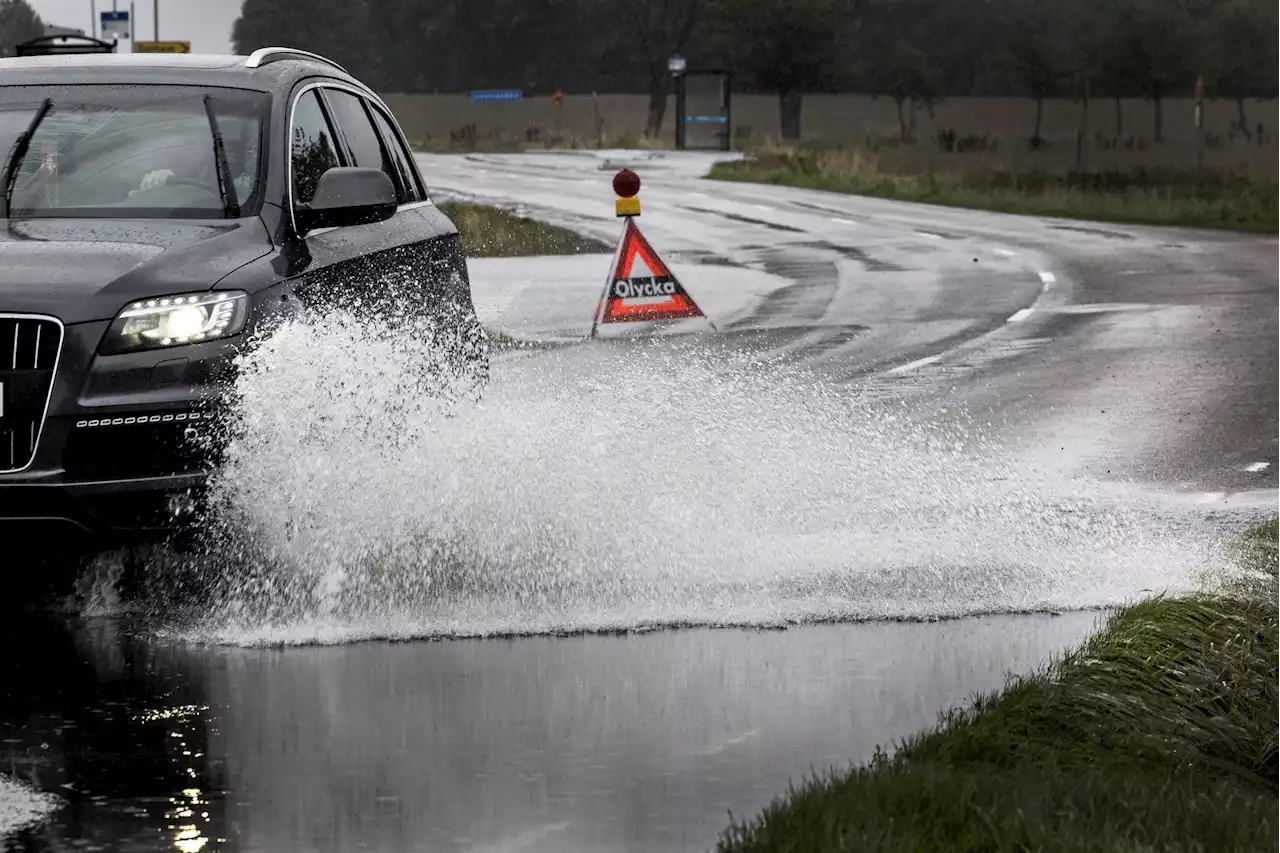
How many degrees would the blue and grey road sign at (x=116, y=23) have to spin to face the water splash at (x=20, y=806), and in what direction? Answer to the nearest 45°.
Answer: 0° — it already faces it

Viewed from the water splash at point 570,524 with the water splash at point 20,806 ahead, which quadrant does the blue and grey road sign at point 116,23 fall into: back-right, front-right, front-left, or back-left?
back-right

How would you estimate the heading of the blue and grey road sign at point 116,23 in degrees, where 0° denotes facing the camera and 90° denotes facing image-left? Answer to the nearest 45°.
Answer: approximately 0°

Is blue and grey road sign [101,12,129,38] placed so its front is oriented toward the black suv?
yes

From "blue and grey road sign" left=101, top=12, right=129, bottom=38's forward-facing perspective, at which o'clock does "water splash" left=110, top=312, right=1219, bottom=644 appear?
The water splash is roughly at 12 o'clock from the blue and grey road sign.
